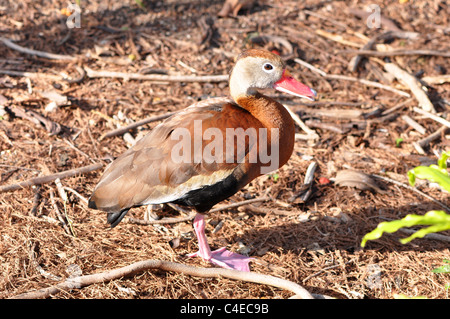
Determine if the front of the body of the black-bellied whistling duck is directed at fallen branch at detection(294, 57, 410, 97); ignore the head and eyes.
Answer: no

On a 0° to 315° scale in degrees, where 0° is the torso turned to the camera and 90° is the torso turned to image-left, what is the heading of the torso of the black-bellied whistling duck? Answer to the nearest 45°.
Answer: approximately 270°

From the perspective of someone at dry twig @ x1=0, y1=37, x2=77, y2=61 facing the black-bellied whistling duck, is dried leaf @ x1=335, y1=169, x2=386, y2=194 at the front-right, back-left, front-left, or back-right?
front-left

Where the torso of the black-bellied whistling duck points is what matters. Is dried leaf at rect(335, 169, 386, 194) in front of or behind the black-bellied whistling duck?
in front

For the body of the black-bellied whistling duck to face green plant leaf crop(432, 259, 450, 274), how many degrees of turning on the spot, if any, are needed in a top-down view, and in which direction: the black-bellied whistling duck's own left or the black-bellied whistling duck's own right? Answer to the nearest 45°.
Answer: approximately 45° to the black-bellied whistling duck's own right

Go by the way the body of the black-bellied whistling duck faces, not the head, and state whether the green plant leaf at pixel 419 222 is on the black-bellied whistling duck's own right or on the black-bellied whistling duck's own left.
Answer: on the black-bellied whistling duck's own right

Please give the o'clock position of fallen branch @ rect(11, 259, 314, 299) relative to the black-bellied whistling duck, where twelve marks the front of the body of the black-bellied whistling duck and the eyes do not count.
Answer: The fallen branch is roughly at 4 o'clock from the black-bellied whistling duck.

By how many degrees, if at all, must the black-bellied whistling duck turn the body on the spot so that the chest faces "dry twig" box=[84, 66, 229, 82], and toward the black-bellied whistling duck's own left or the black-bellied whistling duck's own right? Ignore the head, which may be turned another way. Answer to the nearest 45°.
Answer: approximately 90° to the black-bellied whistling duck's own left

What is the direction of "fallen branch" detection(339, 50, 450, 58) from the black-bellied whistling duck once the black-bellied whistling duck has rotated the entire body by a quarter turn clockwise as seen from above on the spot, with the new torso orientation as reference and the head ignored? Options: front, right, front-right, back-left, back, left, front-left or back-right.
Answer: back-left

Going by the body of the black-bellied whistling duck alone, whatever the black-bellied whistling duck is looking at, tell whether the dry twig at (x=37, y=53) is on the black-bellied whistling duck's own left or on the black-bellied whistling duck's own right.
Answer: on the black-bellied whistling duck's own left

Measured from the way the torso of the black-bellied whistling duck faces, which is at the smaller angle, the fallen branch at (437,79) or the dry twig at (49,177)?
the fallen branch

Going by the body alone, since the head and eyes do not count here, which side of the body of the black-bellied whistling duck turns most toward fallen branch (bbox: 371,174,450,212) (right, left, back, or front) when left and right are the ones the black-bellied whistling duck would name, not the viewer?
front
